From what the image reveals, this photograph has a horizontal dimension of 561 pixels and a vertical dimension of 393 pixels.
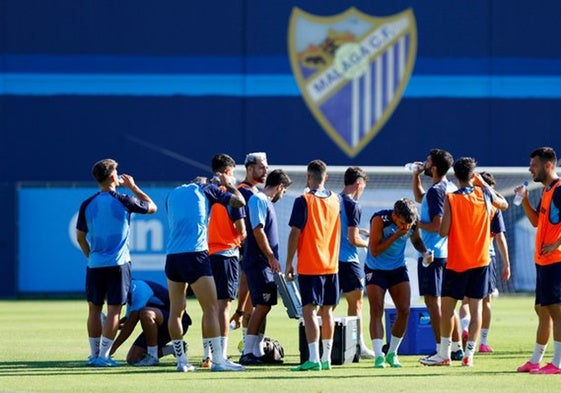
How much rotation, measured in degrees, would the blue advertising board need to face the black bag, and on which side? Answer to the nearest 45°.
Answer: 0° — it already faces it

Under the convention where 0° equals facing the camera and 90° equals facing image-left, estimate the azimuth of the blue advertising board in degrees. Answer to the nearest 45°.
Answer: approximately 0°
